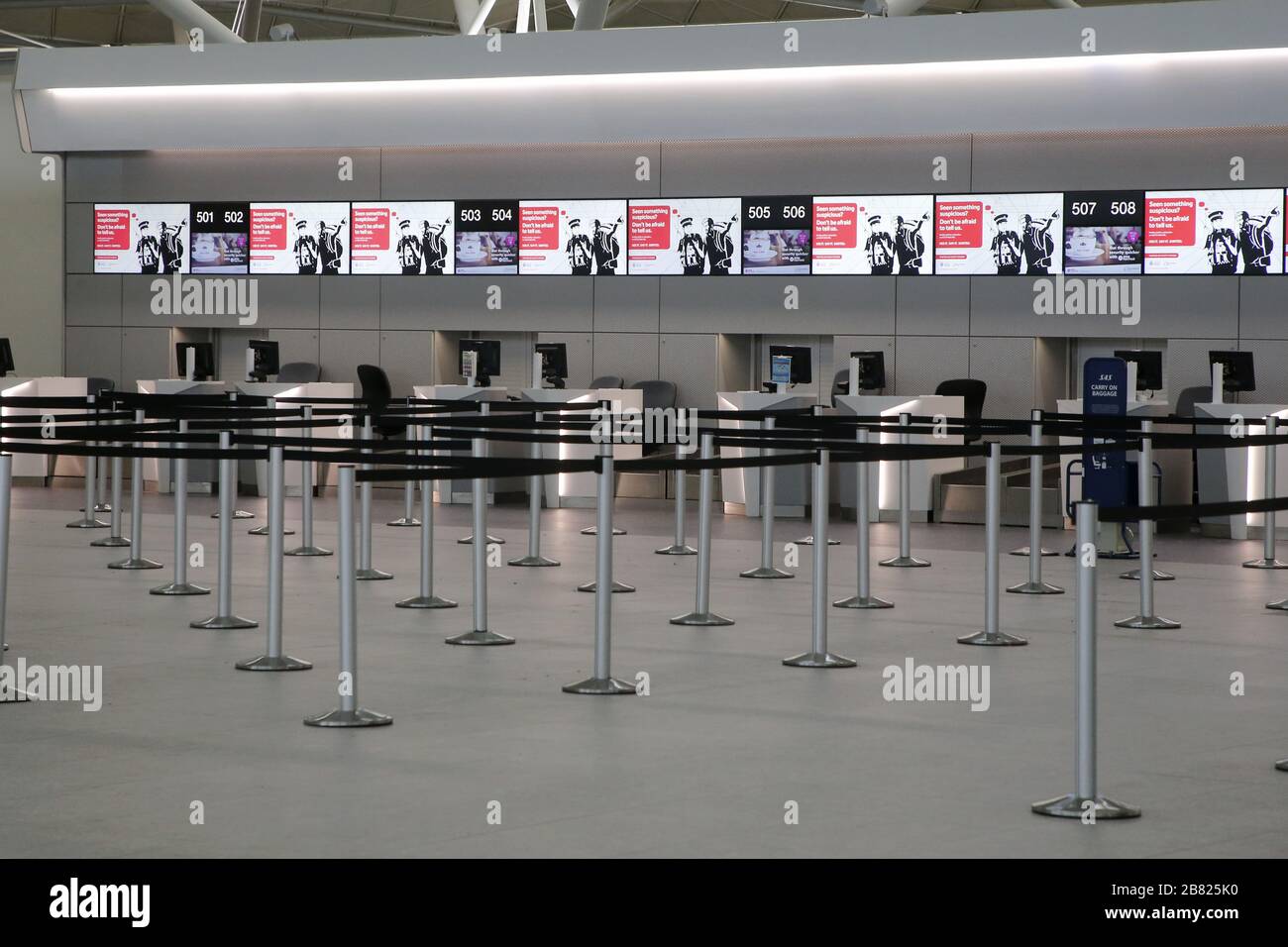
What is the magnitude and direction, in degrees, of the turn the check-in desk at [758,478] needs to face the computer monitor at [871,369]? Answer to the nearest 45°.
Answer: approximately 90° to its left

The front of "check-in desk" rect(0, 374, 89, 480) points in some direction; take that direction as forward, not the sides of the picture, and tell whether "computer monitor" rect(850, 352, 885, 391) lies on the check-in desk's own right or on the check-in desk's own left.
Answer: on the check-in desk's own left

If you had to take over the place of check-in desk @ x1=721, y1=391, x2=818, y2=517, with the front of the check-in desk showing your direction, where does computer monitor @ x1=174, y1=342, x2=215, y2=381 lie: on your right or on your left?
on your right

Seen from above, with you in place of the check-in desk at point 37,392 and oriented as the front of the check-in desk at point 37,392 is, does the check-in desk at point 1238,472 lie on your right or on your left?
on your left

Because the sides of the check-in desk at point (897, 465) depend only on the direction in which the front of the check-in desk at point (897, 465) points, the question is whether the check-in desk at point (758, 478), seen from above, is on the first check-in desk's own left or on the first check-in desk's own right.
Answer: on the first check-in desk's own right

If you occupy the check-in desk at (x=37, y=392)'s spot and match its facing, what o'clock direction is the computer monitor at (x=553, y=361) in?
The computer monitor is roughly at 10 o'clock from the check-in desk.

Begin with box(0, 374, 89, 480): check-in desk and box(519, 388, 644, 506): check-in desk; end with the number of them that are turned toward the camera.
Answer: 2

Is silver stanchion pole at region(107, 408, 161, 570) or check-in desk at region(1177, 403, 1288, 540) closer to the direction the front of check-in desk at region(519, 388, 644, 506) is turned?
the silver stanchion pole
